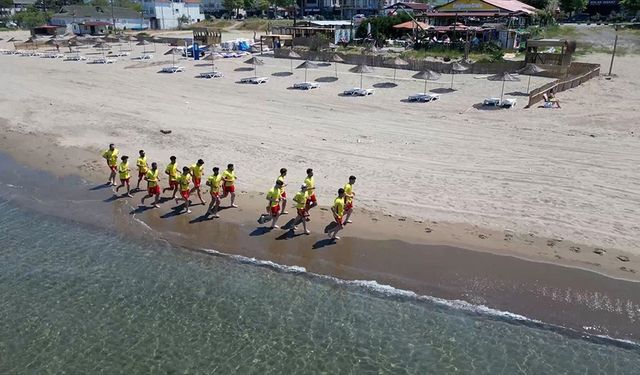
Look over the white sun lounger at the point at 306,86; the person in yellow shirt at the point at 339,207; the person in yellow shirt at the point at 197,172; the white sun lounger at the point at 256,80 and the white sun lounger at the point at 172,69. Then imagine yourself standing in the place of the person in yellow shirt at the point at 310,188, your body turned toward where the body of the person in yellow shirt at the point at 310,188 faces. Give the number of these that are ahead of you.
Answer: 1

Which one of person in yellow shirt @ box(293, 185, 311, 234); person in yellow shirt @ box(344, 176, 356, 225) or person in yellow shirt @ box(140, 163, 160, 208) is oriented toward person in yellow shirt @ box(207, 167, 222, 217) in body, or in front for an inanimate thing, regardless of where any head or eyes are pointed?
person in yellow shirt @ box(140, 163, 160, 208)

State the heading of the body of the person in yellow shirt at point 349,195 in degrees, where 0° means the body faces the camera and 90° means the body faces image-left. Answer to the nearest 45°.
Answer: approximately 315°

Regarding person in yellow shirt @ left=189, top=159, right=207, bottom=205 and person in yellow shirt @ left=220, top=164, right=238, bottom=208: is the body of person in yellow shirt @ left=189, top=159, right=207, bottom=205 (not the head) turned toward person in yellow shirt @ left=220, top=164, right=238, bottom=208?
yes

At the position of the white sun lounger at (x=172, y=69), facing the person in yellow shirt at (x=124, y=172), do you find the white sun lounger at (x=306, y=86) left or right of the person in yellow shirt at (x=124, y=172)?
left

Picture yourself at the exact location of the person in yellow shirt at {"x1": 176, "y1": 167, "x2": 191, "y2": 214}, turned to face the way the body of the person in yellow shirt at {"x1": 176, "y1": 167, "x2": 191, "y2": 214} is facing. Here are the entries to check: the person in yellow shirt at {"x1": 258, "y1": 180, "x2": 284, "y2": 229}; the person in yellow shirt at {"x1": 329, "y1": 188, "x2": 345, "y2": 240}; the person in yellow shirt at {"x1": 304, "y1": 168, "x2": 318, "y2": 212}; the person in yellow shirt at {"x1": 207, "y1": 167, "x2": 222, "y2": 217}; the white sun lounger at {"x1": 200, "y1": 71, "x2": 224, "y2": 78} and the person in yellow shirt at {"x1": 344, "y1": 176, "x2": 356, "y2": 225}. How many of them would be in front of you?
5

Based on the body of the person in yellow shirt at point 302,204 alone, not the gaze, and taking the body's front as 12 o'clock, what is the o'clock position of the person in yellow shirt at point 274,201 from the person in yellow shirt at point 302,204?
the person in yellow shirt at point 274,201 is roughly at 5 o'clock from the person in yellow shirt at point 302,204.

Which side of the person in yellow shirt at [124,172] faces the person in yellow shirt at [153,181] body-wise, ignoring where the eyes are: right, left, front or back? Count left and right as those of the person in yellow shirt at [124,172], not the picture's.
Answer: front

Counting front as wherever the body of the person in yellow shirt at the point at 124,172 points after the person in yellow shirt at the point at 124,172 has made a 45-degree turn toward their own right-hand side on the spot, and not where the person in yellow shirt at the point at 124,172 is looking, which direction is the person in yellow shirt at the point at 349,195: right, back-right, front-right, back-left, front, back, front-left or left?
front-left

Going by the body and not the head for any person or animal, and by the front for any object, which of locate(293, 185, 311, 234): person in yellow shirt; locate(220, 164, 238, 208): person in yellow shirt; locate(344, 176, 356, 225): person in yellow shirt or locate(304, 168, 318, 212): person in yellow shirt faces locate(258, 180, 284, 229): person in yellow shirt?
locate(220, 164, 238, 208): person in yellow shirt

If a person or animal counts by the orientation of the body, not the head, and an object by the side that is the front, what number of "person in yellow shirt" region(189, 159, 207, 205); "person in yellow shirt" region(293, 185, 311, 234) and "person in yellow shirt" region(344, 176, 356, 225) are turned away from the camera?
0

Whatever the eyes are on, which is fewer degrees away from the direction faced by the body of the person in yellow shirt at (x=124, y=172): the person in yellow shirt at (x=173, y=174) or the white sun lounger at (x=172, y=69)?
the person in yellow shirt

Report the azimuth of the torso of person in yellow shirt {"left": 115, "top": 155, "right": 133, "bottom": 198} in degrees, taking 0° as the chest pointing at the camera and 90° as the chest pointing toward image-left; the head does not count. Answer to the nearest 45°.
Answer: approximately 315°

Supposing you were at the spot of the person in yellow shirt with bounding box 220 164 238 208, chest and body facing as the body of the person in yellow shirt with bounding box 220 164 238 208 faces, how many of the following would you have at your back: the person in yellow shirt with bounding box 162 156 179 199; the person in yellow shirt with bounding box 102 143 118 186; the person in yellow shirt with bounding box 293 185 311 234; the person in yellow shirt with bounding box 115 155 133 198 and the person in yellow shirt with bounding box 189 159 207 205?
4

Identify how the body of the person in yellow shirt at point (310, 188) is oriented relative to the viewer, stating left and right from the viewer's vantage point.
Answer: facing the viewer and to the right of the viewer
